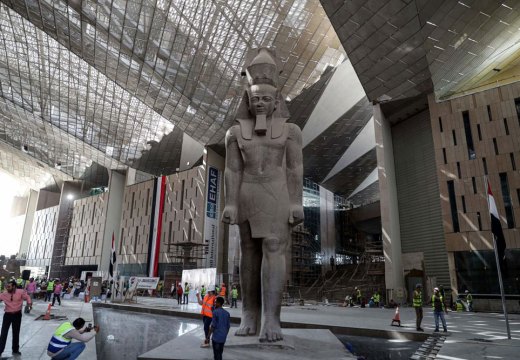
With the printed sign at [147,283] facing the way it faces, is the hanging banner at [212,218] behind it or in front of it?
behind

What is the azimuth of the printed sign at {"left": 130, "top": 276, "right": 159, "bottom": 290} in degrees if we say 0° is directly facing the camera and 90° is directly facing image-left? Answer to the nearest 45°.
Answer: approximately 0°

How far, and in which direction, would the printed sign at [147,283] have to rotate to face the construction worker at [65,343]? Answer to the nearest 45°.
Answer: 0° — it already faces them

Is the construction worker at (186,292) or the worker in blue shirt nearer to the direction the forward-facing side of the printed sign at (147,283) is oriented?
the worker in blue shirt

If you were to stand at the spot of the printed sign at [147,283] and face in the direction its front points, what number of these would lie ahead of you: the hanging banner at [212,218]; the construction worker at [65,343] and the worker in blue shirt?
2

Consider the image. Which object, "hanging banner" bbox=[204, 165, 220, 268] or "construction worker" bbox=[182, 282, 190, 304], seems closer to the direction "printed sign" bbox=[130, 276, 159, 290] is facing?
the construction worker

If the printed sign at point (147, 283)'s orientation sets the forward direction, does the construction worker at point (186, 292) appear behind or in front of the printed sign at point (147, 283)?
in front

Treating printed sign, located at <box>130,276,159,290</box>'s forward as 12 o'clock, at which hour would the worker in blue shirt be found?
The worker in blue shirt is roughly at 12 o'clock from the printed sign.

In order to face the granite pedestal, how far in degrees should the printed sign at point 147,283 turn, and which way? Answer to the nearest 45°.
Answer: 0° — it already faces it
